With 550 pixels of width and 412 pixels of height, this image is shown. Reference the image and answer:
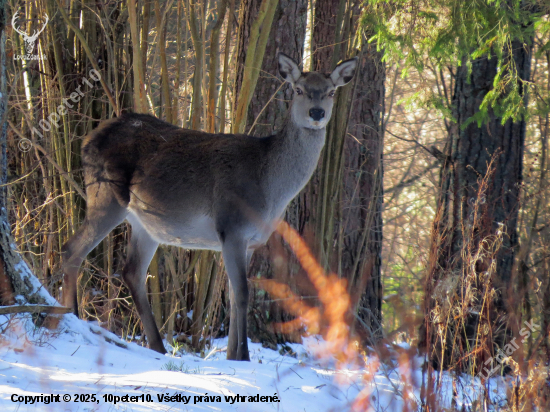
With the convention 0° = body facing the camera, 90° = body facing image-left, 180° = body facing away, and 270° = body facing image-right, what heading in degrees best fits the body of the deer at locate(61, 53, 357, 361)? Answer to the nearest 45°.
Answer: approximately 270°

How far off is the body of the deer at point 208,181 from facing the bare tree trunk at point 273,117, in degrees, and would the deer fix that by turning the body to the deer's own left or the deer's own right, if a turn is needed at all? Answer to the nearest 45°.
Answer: approximately 45° to the deer's own left
